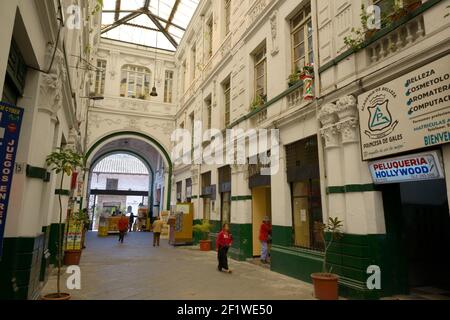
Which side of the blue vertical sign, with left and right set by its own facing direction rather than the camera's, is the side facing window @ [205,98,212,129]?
left

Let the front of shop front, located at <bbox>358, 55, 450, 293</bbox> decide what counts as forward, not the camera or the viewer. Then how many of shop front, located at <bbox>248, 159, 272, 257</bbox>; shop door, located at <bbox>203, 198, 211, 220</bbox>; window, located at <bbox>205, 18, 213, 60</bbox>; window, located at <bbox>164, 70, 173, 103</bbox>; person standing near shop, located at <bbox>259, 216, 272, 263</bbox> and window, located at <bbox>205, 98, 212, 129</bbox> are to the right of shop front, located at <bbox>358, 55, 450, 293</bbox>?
6

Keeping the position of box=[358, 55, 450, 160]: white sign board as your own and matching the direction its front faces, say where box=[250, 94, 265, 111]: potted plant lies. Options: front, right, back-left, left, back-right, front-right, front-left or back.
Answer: right

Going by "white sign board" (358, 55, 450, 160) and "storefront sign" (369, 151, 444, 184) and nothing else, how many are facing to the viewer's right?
0

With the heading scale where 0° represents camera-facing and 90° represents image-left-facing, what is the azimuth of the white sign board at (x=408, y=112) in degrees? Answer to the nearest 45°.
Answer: approximately 45°

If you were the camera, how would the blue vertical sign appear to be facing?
facing the viewer and to the right of the viewer

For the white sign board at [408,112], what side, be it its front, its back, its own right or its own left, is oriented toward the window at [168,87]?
right

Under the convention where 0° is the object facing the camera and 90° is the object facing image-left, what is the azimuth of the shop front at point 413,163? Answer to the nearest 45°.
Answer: approximately 45°

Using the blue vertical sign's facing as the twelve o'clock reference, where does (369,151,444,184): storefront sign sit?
The storefront sign is roughly at 11 o'clock from the blue vertical sign.

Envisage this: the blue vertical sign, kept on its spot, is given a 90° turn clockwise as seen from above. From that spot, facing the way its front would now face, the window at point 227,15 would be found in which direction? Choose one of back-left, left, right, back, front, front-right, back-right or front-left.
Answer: back

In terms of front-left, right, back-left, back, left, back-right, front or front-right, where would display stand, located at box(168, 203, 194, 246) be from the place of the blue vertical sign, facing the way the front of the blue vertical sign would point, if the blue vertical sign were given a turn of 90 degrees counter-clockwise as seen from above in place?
front

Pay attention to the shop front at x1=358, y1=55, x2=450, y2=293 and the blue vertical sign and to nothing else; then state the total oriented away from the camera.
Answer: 0

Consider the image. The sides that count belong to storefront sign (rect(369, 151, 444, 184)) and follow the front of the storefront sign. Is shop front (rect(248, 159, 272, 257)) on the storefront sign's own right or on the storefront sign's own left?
on the storefront sign's own right

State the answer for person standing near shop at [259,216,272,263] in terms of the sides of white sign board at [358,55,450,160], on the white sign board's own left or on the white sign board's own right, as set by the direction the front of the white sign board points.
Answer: on the white sign board's own right

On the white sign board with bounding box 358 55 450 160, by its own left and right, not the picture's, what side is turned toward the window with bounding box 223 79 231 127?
right

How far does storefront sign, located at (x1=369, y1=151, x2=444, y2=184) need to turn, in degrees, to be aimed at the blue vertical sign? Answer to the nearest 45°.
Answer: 0° — it already faces it

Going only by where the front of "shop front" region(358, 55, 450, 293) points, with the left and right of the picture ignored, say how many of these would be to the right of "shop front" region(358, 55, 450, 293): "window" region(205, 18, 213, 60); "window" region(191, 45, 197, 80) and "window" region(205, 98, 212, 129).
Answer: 3

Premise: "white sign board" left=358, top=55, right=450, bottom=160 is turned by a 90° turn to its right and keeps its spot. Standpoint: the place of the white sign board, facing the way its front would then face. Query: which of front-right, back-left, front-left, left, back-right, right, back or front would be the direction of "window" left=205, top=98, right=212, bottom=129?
front

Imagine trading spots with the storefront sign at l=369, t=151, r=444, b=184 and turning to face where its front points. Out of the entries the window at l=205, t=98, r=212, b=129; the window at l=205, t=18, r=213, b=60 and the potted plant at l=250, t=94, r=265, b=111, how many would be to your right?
3

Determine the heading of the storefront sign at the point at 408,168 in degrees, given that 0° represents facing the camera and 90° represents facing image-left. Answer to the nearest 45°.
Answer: approximately 45°

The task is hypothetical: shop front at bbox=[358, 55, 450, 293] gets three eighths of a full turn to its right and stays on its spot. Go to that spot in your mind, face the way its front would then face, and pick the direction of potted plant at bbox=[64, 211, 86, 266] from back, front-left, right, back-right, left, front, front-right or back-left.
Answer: left
